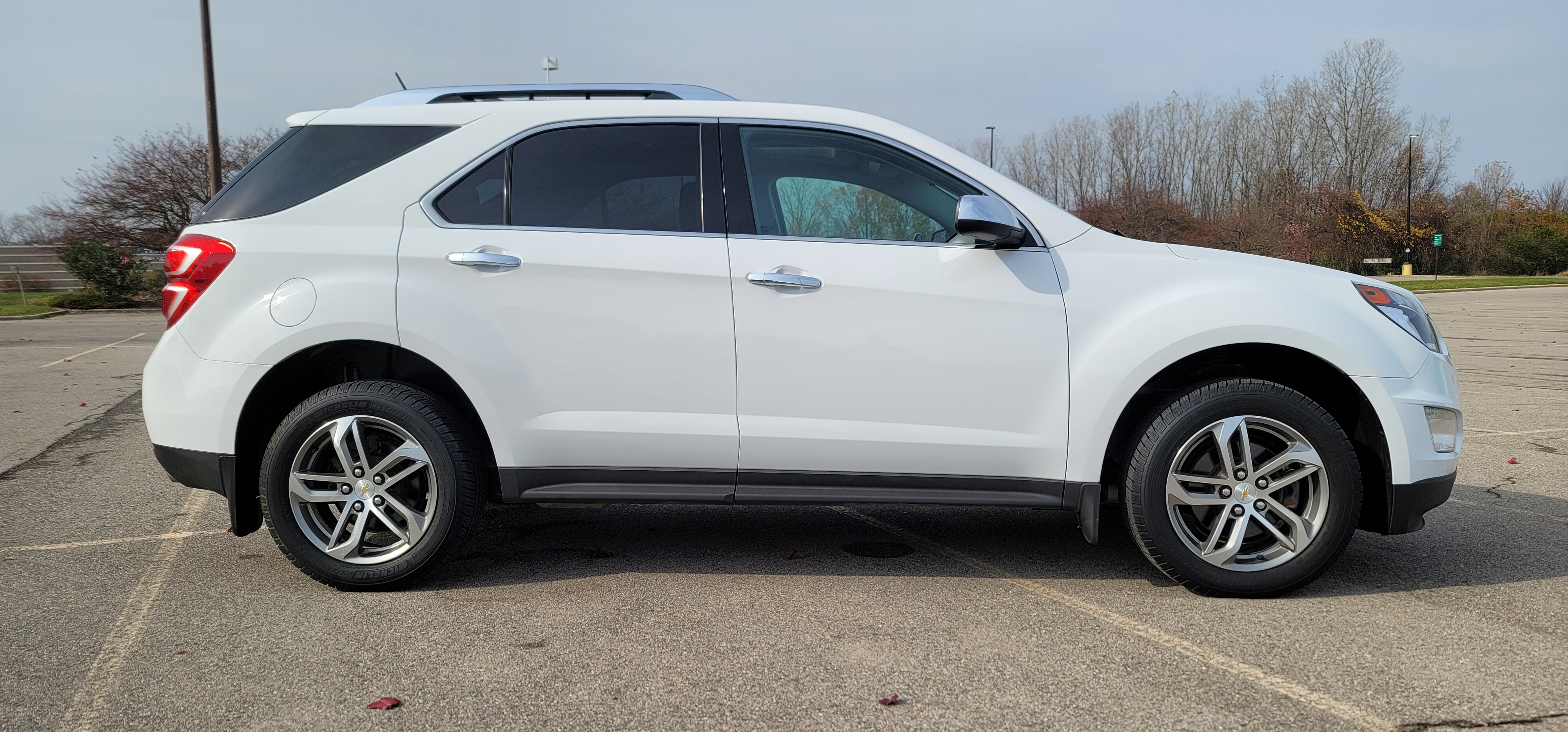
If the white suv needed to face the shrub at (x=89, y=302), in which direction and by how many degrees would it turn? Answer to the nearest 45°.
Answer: approximately 135° to its left

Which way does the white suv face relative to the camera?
to the viewer's right

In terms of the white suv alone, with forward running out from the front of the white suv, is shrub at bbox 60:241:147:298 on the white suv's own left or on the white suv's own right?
on the white suv's own left

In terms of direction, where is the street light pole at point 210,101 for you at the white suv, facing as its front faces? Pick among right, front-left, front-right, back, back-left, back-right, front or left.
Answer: back-left
